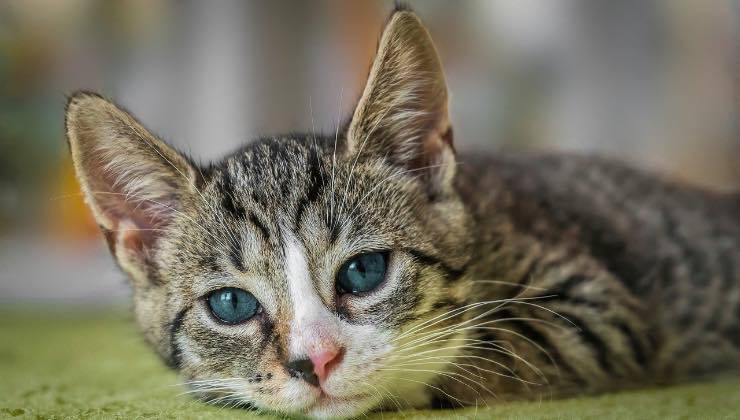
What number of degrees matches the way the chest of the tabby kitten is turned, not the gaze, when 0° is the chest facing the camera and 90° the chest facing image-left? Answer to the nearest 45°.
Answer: approximately 45°
